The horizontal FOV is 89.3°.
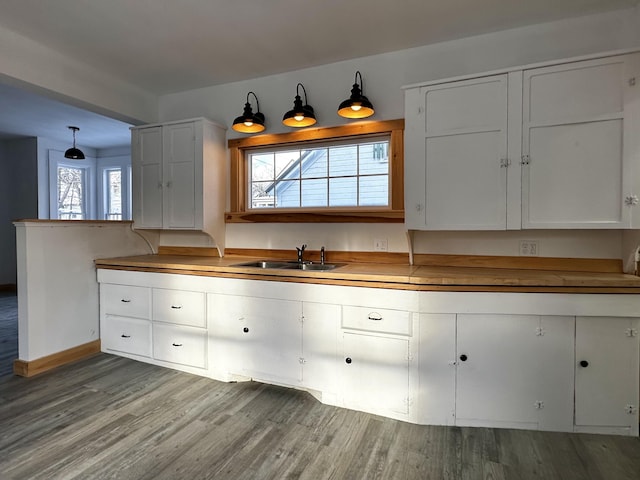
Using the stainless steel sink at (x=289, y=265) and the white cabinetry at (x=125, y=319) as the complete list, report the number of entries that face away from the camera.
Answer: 0

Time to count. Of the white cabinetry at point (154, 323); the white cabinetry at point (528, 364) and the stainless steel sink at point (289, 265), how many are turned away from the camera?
0

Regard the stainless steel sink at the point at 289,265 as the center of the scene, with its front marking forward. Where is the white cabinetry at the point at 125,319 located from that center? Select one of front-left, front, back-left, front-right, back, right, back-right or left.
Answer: front-right

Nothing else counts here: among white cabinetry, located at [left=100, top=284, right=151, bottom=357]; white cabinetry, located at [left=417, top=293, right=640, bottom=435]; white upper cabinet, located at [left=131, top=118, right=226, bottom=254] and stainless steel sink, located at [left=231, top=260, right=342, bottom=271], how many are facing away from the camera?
0

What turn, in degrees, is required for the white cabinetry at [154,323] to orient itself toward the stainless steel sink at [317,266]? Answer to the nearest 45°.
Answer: approximately 90° to its left

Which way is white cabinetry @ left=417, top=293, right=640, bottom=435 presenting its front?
toward the camera

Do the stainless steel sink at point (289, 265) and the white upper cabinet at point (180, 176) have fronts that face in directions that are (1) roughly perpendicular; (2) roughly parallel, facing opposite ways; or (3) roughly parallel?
roughly parallel

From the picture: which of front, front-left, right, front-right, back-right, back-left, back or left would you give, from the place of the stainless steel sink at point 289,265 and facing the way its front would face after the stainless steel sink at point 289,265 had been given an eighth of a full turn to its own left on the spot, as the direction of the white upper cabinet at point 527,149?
front-left

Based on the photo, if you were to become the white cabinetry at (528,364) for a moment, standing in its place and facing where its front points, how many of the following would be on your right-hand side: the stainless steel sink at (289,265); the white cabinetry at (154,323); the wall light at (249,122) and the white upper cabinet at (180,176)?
4

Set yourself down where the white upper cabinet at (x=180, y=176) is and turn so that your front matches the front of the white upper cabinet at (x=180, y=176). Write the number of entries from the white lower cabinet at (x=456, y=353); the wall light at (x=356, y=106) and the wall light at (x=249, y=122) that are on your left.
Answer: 3

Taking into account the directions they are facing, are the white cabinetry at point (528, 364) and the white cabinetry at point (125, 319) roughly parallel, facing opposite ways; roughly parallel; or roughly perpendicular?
roughly parallel

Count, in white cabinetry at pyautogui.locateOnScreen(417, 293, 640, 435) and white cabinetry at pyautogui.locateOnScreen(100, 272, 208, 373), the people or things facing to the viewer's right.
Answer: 0

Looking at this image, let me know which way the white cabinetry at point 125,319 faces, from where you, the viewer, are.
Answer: facing the viewer and to the left of the viewer

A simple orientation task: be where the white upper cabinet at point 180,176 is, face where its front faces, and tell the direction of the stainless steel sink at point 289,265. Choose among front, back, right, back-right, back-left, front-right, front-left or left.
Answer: left

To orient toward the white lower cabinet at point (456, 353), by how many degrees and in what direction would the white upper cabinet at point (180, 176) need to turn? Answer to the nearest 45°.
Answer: approximately 90° to its left
